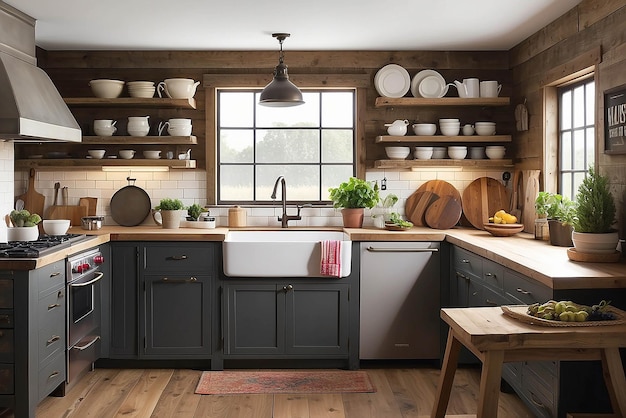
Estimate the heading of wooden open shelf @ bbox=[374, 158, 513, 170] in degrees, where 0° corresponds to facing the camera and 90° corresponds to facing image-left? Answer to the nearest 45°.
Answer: approximately 0°

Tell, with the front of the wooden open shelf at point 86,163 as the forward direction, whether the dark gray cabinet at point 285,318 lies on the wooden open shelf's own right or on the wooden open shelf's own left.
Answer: on the wooden open shelf's own left

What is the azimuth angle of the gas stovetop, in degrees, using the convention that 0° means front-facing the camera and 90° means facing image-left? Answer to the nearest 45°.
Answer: approximately 270°

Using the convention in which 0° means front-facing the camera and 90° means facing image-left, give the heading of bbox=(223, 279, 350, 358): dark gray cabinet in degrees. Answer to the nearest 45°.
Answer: approximately 0°

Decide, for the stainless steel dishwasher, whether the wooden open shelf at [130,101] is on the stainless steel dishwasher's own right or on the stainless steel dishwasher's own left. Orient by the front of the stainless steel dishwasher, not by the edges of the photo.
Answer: on the stainless steel dishwasher's own right
